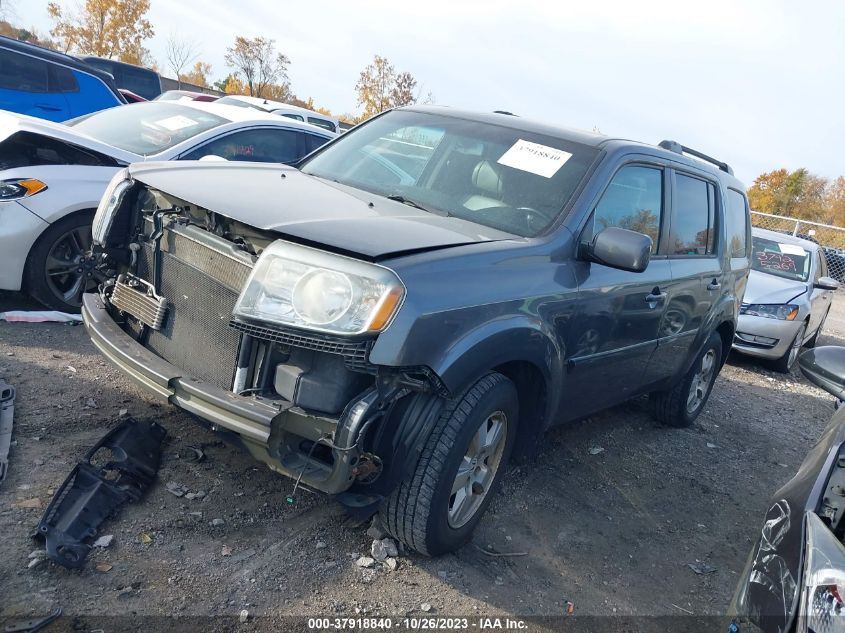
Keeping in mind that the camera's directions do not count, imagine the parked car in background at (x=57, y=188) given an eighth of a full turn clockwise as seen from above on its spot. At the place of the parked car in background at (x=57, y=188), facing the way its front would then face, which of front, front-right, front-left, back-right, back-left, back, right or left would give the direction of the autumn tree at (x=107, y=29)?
right

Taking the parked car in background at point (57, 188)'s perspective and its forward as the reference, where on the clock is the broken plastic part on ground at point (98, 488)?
The broken plastic part on ground is roughly at 10 o'clock from the parked car in background.

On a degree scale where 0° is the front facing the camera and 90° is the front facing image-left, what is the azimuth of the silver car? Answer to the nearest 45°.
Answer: approximately 45°

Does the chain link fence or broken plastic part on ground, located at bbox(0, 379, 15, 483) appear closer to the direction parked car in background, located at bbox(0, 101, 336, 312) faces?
the broken plastic part on ground

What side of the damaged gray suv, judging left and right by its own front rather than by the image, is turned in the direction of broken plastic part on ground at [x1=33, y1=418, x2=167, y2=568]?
front

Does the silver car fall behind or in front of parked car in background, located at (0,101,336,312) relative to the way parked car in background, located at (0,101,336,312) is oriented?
behind

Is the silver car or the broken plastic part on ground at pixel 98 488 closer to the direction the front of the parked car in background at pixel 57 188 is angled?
the broken plastic part on ground

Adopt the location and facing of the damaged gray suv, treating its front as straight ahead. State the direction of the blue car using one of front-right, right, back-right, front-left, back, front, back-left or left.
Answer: right

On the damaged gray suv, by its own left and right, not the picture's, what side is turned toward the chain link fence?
back

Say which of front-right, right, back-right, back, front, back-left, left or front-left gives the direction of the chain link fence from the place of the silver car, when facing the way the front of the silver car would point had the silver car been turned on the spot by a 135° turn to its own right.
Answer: front

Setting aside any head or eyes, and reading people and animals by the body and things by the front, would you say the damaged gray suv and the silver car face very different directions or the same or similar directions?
same or similar directions

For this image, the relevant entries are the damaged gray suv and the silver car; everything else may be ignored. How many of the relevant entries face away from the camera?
0

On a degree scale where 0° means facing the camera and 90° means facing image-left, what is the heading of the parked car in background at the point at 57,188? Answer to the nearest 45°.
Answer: approximately 45°

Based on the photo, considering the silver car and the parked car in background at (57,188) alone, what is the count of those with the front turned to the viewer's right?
0

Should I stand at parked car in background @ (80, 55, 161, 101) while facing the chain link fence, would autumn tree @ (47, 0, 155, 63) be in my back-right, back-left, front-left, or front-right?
back-left

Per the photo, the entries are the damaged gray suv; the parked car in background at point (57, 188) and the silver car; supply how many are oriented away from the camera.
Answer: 0

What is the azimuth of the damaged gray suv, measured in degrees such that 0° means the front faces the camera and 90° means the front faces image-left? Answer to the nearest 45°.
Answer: approximately 45°
